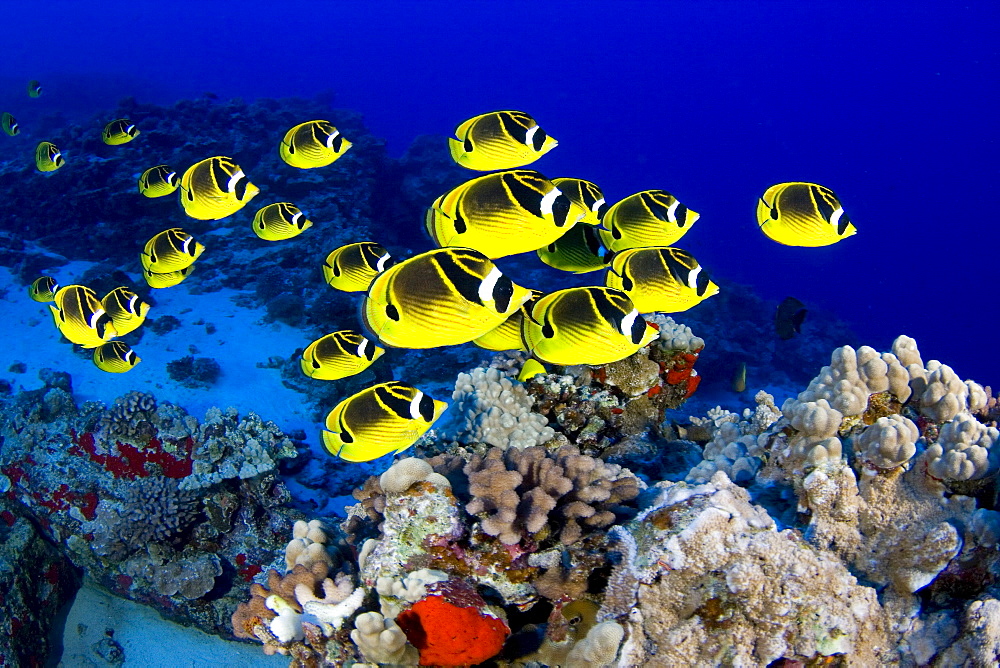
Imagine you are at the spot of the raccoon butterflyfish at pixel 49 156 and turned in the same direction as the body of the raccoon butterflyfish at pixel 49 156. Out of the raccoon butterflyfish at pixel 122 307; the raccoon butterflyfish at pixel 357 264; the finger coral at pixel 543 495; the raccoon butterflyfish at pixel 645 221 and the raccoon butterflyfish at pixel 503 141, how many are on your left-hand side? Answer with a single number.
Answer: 0

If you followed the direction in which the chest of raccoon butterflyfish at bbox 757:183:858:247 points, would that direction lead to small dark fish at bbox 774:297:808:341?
no

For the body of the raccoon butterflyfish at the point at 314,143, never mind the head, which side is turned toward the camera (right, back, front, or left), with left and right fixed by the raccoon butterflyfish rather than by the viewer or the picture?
right

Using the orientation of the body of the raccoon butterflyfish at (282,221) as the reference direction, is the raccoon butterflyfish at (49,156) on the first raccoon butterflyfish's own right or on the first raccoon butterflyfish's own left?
on the first raccoon butterflyfish's own left

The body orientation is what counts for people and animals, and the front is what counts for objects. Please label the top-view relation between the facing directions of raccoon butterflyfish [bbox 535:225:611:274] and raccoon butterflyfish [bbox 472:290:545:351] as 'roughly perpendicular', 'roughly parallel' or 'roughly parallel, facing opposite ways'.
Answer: roughly parallel

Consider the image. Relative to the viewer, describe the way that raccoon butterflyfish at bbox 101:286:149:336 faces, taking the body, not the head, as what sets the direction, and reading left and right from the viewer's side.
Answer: facing to the right of the viewer

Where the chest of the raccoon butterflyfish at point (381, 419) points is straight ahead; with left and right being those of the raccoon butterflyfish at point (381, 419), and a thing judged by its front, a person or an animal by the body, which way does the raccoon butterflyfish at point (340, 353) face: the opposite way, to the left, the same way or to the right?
the same way

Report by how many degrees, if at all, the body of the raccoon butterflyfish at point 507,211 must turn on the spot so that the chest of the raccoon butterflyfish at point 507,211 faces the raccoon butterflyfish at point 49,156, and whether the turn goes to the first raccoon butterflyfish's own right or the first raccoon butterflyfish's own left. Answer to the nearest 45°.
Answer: approximately 135° to the first raccoon butterflyfish's own left

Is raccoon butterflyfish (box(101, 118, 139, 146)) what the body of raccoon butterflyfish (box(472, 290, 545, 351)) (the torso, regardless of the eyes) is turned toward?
no

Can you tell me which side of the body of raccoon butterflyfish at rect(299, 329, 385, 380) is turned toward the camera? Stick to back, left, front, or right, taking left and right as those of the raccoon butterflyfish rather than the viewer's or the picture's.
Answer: right

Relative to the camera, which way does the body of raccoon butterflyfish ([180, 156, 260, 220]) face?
to the viewer's right

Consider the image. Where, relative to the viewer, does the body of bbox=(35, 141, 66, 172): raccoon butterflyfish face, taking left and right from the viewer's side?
facing to the right of the viewer
